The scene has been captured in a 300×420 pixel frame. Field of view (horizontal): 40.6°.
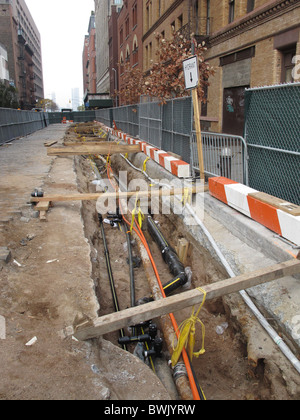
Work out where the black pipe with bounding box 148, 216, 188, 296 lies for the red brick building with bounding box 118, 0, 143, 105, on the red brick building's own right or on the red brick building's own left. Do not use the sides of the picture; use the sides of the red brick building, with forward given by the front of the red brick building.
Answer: on the red brick building's own left

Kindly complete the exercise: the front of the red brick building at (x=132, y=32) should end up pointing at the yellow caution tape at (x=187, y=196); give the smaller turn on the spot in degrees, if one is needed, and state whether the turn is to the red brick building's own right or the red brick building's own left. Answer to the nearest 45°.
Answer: approximately 90° to the red brick building's own left

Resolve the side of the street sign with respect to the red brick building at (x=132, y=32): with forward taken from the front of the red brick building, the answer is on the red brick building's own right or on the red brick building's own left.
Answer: on the red brick building's own left

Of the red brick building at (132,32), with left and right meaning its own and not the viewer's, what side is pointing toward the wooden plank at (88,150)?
left

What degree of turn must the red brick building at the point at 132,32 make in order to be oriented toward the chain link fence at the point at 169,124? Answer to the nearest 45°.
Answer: approximately 90° to its left

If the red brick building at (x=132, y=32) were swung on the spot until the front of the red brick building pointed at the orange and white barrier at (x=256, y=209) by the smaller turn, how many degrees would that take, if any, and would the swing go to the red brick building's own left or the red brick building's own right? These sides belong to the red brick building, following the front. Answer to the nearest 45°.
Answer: approximately 90° to the red brick building's own left

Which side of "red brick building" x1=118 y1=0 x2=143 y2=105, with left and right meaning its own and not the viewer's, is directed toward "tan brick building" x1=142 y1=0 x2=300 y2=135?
left

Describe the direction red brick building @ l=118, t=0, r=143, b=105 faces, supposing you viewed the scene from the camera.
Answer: facing to the left of the viewer

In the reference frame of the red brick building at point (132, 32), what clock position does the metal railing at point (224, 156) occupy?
The metal railing is roughly at 9 o'clock from the red brick building.

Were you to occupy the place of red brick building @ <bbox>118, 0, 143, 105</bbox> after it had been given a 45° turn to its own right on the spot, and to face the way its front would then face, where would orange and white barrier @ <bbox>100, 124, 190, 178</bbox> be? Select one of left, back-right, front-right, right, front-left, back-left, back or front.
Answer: back-left

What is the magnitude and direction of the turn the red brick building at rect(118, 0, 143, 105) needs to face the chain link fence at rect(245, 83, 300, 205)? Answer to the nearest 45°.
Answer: approximately 90° to its left
